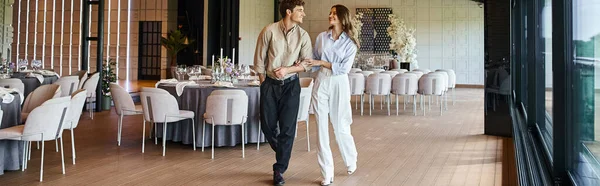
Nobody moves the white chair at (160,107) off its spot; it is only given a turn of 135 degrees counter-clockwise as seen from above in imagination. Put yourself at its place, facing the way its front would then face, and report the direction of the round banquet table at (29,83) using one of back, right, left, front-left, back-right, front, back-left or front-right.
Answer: front-right

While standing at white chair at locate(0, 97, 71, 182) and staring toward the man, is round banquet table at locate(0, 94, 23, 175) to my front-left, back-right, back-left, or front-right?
back-left

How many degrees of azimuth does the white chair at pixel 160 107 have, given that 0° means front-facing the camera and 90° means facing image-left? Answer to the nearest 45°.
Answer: approximately 225°

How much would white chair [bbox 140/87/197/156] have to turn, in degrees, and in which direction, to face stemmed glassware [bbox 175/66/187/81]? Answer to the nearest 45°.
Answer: approximately 45° to its left

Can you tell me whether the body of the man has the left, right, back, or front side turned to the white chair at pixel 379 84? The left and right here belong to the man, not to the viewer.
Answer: back

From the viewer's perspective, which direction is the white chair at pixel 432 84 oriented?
away from the camera

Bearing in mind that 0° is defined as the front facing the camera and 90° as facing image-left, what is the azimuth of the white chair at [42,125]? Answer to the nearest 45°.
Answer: approximately 135°

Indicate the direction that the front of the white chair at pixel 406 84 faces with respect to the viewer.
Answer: facing away from the viewer

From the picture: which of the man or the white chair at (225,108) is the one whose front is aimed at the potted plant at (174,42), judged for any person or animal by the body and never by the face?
the white chair

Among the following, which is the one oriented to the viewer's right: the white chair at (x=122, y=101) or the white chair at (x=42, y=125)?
the white chair at (x=122, y=101)

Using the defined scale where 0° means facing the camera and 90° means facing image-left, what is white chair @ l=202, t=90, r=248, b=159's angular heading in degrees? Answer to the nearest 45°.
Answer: approximately 180°

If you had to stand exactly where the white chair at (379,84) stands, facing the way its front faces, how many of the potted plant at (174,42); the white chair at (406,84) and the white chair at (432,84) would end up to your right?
2

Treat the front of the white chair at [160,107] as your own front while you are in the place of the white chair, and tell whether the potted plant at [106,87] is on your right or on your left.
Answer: on your left

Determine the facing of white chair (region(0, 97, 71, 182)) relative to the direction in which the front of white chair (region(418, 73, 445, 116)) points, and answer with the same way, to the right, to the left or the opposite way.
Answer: to the left

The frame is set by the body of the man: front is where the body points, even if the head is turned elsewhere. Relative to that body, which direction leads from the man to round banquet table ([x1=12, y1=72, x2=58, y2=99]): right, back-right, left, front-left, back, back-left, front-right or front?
back-right

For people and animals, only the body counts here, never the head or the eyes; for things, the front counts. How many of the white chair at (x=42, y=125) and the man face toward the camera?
1
